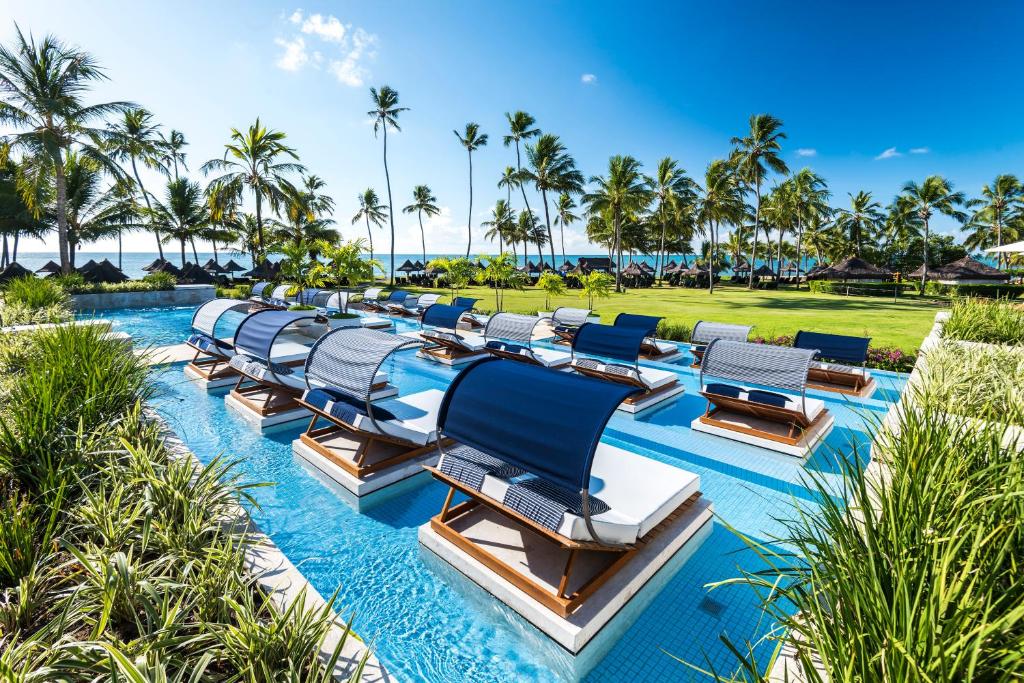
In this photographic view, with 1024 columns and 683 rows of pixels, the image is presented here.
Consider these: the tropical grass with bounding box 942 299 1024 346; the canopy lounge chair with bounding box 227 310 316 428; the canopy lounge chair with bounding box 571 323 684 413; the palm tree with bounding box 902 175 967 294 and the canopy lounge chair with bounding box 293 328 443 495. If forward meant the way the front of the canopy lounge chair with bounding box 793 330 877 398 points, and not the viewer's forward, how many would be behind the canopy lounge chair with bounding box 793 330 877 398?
3

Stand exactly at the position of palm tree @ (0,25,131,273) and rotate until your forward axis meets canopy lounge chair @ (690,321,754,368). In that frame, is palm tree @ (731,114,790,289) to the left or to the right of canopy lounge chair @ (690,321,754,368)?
left

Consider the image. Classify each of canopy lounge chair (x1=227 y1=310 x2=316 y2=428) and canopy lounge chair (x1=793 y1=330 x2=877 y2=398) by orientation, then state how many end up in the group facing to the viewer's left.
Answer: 0

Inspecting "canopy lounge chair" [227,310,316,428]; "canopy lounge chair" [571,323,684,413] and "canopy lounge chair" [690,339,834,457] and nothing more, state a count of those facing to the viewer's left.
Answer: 0

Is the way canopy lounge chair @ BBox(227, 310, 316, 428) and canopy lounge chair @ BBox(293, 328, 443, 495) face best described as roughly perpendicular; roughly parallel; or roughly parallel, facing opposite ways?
roughly parallel

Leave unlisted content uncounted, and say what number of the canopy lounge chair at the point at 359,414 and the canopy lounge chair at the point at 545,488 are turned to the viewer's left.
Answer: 0
